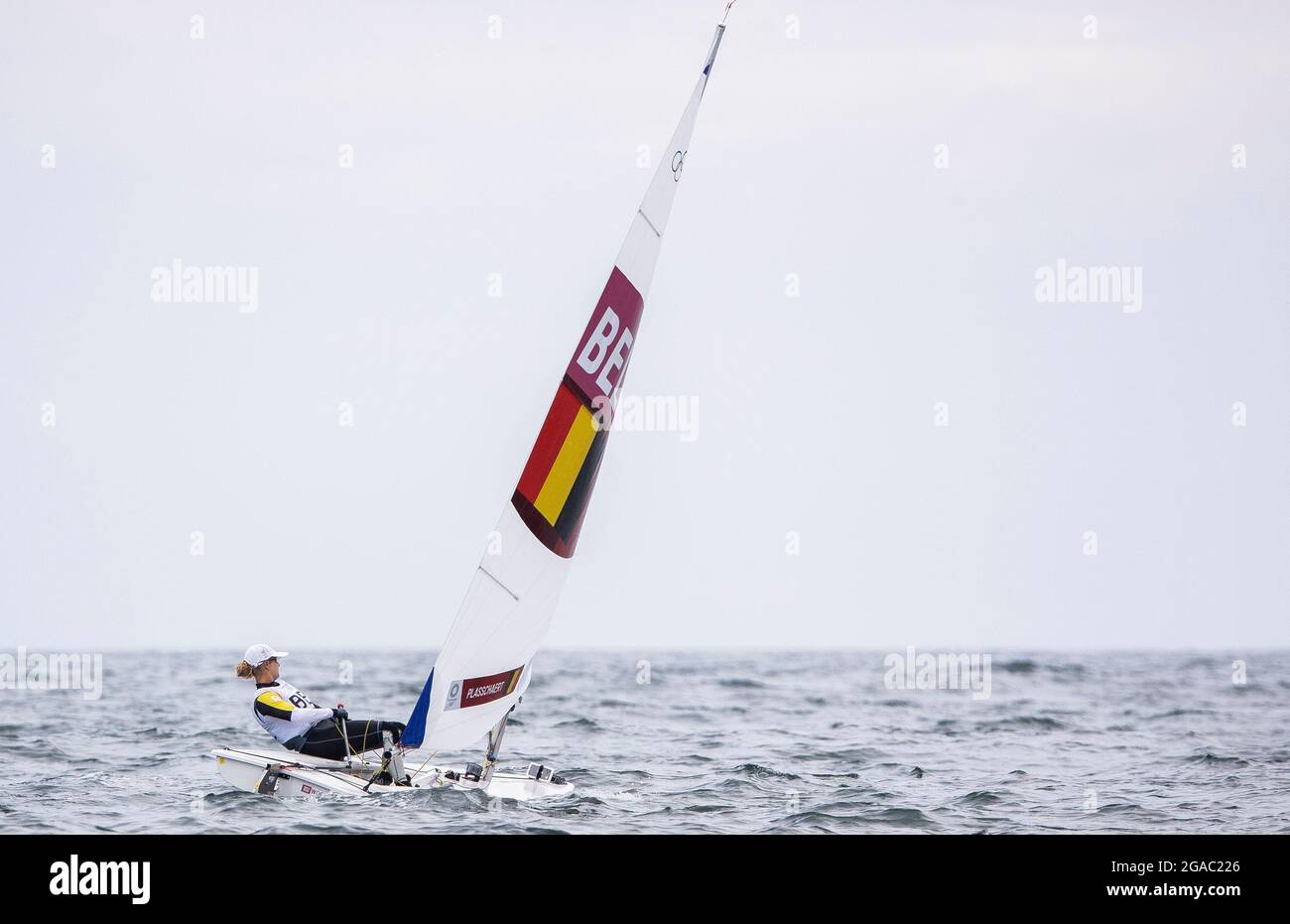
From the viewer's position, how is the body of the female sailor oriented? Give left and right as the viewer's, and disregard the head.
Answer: facing to the right of the viewer
